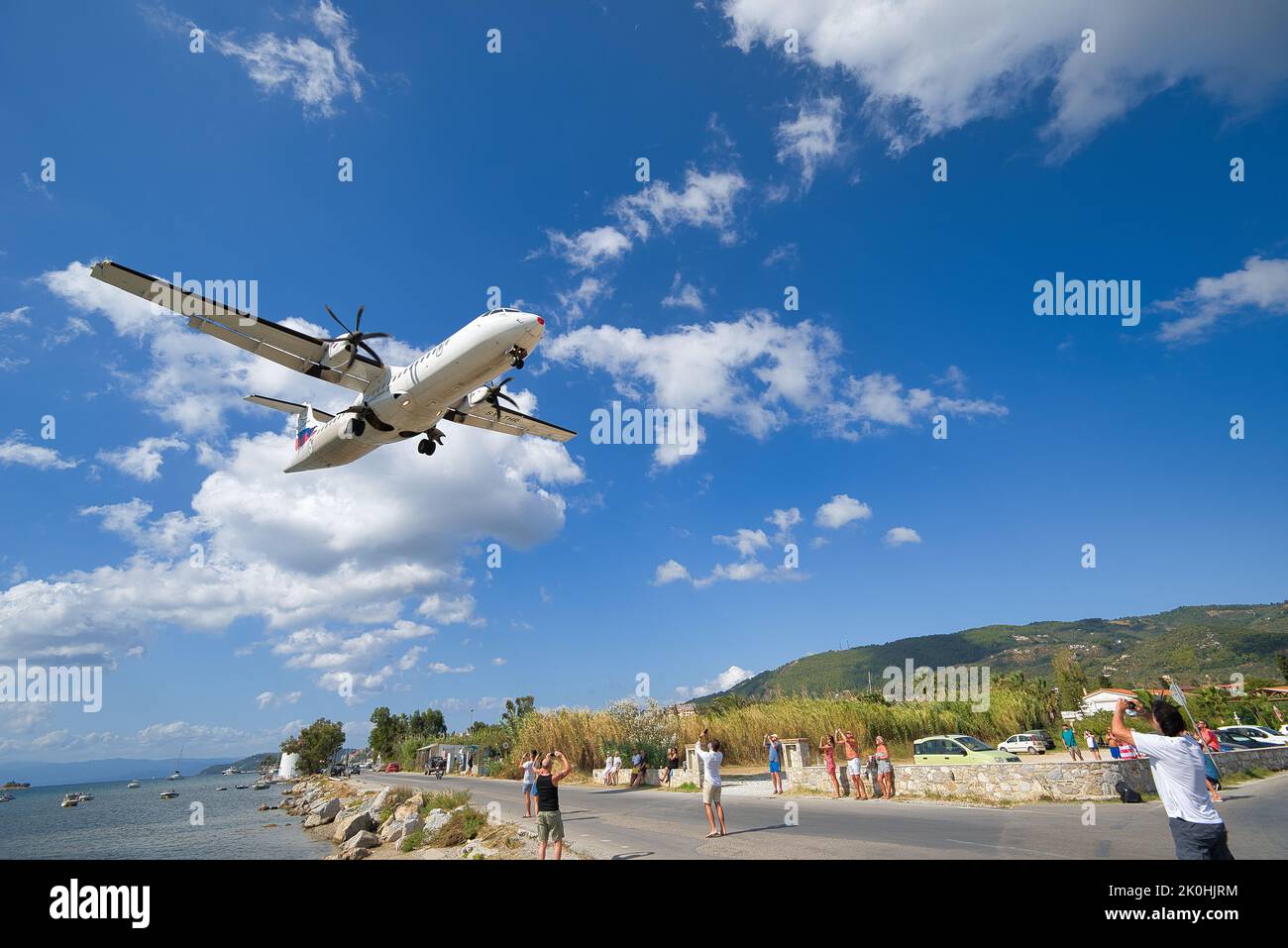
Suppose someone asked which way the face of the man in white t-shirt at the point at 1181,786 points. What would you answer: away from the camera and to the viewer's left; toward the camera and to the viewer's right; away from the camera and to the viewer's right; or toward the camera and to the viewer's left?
away from the camera and to the viewer's left

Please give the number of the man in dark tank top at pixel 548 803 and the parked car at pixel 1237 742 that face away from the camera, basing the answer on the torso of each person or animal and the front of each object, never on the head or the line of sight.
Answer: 1

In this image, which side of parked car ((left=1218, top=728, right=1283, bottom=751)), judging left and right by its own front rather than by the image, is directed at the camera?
right

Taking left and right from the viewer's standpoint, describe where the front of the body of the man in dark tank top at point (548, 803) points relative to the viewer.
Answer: facing away from the viewer

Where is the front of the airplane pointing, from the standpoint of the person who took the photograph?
facing the viewer and to the right of the viewer

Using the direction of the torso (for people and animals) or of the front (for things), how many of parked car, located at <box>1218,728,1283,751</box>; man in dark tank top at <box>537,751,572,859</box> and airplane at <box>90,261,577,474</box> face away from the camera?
1

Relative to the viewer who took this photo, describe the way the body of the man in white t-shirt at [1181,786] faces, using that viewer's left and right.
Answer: facing away from the viewer and to the left of the viewer
